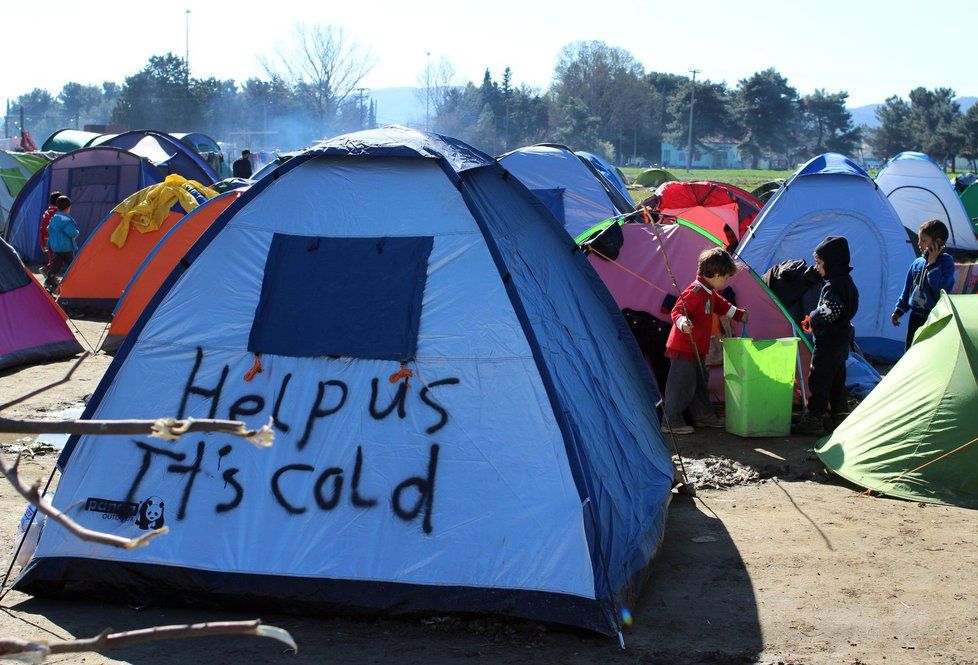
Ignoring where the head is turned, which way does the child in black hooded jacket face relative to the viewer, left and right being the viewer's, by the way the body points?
facing to the left of the viewer

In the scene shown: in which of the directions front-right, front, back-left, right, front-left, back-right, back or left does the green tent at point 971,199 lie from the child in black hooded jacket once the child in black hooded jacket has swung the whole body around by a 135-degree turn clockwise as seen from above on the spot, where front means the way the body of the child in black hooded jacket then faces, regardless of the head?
front-left

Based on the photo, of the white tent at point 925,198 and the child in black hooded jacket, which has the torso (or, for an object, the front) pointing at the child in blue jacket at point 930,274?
the white tent

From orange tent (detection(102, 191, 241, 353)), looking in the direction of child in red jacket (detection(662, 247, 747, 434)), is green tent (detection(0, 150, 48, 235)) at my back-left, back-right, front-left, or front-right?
back-left

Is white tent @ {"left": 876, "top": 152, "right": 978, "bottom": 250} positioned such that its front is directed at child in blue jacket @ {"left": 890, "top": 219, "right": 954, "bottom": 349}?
yes

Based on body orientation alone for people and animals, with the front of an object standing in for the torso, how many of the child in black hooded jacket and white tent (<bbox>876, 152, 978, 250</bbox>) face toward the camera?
1

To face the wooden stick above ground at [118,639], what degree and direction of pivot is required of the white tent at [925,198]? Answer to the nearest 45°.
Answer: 0° — it already faces it

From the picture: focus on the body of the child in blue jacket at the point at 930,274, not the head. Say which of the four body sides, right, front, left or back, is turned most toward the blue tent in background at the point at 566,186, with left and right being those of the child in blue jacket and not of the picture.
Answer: right

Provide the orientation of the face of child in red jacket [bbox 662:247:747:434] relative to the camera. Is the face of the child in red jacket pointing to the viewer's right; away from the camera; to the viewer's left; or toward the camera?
to the viewer's right

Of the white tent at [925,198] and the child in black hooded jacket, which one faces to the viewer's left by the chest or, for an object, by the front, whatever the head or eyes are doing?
the child in black hooded jacket

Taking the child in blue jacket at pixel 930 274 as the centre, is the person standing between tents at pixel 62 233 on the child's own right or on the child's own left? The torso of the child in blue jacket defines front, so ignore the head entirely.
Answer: on the child's own right

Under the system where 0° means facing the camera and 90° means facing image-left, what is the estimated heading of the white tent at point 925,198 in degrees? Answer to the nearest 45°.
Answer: approximately 0°
